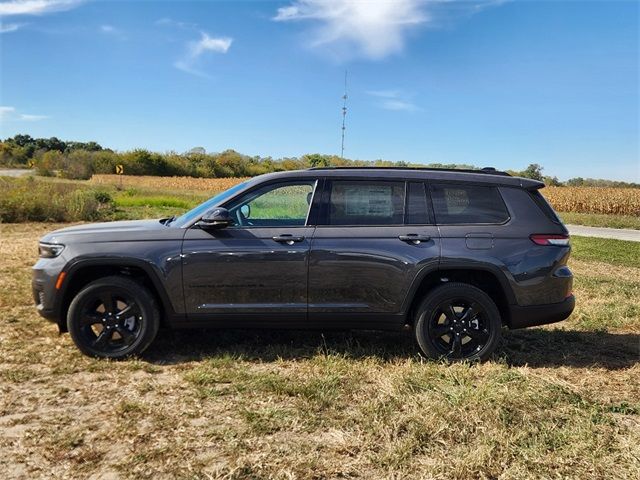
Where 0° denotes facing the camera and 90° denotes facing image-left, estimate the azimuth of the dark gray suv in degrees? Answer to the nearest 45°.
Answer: approximately 90°
